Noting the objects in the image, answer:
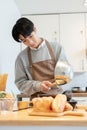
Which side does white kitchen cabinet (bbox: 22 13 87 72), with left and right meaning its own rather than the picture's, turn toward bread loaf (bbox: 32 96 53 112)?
front

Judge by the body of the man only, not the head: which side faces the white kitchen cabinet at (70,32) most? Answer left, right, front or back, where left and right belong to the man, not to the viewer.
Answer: back

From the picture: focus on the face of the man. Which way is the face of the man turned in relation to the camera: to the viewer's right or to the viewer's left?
to the viewer's right

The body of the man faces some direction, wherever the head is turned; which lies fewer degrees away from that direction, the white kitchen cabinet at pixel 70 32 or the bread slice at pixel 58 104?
the bread slice

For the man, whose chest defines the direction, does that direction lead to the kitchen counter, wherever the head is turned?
yes

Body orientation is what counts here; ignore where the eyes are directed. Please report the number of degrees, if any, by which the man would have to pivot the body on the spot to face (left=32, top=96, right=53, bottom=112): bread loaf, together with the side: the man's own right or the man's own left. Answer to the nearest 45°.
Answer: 0° — they already face it

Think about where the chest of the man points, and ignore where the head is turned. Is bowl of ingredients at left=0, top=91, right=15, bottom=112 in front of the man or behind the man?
in front

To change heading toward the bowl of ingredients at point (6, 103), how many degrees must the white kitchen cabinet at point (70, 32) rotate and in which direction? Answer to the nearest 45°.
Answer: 0° — it already faces it

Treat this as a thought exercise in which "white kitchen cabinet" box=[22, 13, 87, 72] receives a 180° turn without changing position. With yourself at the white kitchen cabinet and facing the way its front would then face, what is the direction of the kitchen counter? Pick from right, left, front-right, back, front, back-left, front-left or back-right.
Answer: back

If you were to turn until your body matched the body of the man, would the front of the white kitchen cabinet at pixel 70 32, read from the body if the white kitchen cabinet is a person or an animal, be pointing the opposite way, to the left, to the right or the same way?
the same way

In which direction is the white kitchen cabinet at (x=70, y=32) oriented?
toward the camera

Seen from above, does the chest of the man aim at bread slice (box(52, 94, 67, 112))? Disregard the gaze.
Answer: yes

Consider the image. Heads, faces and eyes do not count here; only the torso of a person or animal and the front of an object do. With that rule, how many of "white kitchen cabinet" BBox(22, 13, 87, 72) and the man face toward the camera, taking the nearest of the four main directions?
2

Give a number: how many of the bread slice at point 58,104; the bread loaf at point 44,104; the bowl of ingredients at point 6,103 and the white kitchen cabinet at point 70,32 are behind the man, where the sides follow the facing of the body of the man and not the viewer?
1

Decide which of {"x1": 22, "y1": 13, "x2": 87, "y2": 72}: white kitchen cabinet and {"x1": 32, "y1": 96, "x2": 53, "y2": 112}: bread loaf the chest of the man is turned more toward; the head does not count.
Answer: the bread loaf

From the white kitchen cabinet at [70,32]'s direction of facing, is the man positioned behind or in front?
in front

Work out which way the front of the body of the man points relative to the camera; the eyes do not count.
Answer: toward the camera
